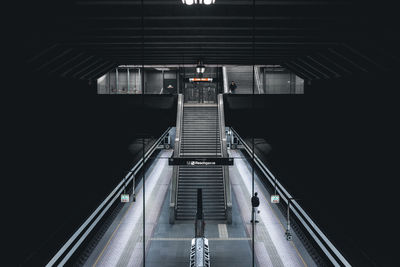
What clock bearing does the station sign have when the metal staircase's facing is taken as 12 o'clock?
The station sign is roughly at 12 o'clock from the metal staircase.

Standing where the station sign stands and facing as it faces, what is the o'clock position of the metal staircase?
The metal staircase is roughly at 6 o'clock from the station sign.

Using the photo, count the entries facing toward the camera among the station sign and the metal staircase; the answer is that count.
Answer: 2

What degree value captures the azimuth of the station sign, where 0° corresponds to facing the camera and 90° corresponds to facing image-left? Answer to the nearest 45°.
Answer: approximately 0°
